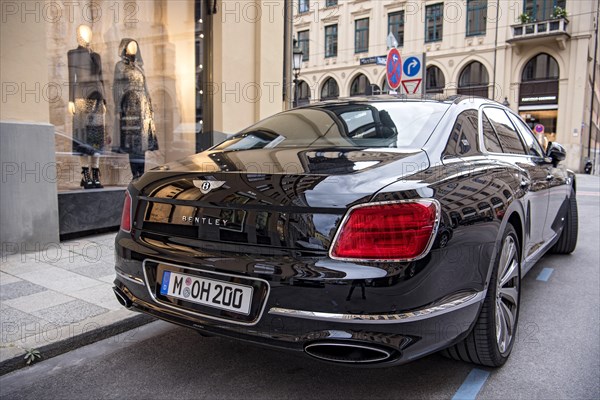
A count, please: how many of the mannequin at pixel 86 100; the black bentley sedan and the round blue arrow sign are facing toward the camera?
2

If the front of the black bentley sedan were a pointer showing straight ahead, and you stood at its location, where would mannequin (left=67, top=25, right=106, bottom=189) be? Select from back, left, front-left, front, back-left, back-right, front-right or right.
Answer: left

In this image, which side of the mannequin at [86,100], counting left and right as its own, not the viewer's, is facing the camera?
front

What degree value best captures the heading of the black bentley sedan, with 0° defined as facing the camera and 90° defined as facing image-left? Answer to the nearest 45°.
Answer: approximately 225°

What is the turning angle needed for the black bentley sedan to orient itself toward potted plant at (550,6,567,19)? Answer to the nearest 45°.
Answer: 0° — it already faces it

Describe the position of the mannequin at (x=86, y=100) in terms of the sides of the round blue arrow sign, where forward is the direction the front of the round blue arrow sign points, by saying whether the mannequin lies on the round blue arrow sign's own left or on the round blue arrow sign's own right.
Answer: on the round blue arrow sign's own right

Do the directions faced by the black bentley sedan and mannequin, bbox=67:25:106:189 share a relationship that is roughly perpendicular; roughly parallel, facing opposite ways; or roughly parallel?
roughly perpendicular

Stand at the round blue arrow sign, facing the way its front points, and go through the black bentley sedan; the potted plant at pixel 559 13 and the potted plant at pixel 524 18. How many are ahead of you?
1

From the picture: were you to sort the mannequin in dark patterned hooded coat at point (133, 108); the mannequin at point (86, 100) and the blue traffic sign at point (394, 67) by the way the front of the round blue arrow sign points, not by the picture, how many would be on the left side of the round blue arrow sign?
0

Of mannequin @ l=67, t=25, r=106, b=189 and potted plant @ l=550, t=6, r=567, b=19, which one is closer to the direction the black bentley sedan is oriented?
the potted plant

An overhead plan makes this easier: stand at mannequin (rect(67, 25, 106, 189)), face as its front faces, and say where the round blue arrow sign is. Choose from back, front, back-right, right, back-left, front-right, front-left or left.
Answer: left

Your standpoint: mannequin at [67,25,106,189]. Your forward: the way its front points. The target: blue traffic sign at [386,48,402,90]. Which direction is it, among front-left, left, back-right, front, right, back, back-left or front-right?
left

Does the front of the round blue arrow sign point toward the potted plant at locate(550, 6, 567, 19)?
no

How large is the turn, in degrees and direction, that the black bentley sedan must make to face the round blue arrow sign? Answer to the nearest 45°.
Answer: approximately 45° to its left

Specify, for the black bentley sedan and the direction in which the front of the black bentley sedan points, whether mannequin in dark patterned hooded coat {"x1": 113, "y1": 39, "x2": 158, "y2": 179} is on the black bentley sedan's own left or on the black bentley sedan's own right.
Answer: on the black bentley sedan's own left

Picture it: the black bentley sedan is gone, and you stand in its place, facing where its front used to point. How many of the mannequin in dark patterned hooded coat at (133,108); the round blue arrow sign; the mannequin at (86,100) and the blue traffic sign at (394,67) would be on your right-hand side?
0

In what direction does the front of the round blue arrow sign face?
toward the camera
